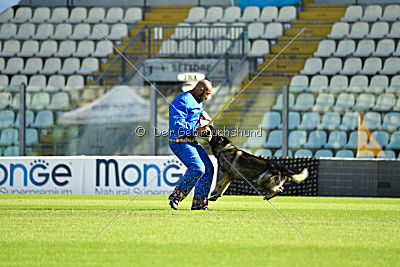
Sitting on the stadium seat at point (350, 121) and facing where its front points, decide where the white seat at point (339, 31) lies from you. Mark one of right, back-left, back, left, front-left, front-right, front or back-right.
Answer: back-right

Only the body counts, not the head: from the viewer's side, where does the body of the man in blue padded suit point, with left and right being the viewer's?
facing to the right of the viewer

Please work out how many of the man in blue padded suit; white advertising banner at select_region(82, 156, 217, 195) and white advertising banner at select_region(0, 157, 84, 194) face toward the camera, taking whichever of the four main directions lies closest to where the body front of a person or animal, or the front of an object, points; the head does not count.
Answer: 2

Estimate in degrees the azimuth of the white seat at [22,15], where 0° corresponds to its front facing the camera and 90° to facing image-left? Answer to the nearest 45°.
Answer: approximately 45°

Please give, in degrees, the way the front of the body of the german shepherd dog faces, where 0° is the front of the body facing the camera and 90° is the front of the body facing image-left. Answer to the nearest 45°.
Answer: approximately 90°

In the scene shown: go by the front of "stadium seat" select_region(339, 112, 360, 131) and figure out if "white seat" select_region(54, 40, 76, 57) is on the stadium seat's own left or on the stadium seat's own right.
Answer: on the stadium seat's own right
